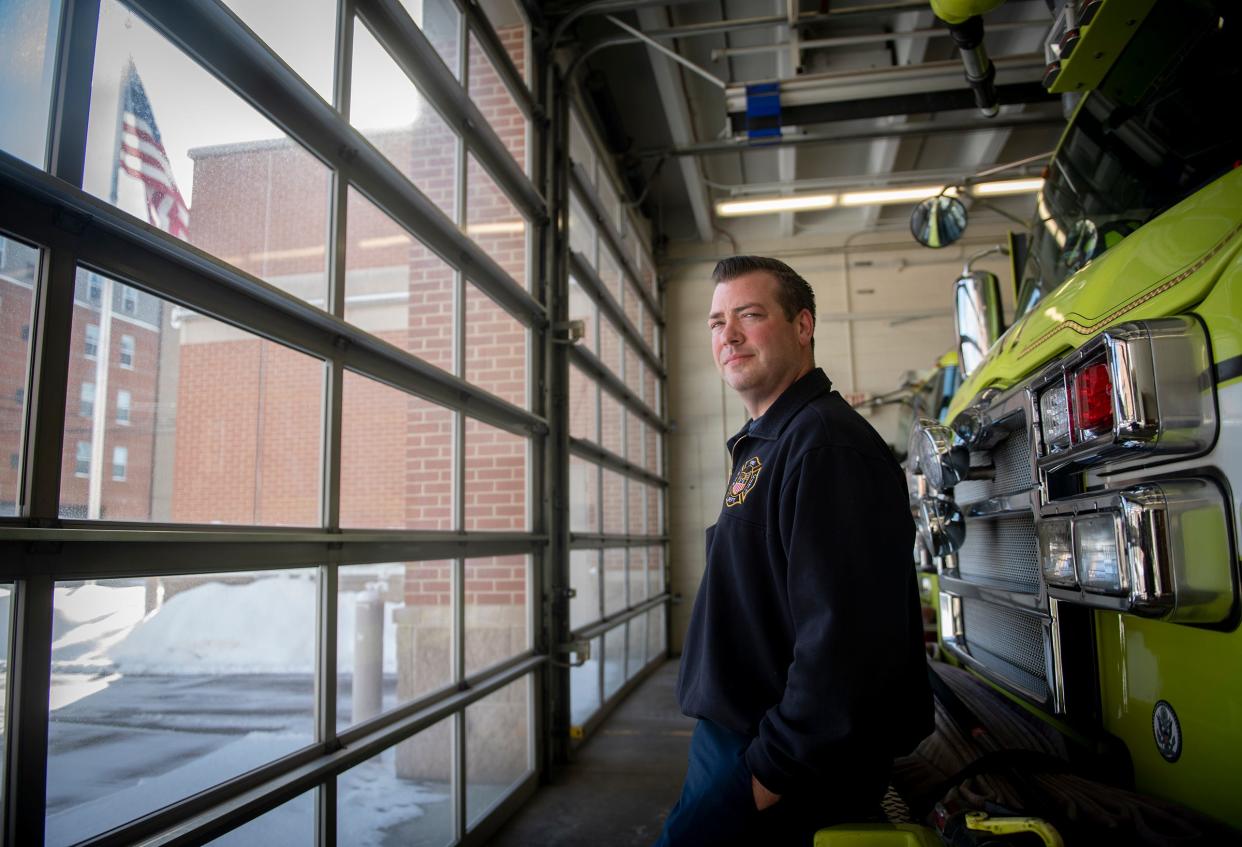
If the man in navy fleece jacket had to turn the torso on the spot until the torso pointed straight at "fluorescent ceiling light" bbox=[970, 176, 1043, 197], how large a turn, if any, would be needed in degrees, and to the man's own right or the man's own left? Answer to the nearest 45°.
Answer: approximately 135° to the man's own right

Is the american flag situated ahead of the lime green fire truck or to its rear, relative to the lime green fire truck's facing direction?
ahead

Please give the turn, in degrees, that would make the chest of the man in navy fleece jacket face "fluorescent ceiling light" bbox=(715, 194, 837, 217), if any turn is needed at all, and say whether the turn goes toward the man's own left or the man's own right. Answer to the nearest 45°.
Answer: approximately 135° to the man's own right

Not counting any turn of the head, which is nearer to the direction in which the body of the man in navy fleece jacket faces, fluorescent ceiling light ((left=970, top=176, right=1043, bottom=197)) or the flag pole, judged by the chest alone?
the flag pole

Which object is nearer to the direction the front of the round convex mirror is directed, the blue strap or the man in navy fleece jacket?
the man in navy fleece jacket

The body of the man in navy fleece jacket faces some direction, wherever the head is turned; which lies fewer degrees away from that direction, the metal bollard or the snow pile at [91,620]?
the snow pile

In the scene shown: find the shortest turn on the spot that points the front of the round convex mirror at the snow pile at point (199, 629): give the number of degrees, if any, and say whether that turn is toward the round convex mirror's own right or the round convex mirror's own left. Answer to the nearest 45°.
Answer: approximately 45° to the round convex mirror's own right

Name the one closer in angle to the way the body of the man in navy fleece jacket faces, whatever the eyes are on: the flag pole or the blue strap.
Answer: the flag pole

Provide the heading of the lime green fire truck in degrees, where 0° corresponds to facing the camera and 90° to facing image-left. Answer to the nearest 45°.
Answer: approximately 45°

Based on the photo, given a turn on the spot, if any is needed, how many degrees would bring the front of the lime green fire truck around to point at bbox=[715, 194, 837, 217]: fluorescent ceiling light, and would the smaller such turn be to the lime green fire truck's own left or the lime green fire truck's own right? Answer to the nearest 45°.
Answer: approximately 90° to the lime green fire truck's own right

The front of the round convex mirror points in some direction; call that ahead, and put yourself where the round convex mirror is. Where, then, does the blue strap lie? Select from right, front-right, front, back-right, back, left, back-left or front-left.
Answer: back-right

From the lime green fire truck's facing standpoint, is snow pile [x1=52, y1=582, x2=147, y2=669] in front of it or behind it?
in front

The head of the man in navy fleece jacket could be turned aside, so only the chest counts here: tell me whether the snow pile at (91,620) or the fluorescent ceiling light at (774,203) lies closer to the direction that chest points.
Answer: the snow pile

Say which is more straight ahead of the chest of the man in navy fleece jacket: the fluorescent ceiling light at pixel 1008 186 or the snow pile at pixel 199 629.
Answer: the snow pile

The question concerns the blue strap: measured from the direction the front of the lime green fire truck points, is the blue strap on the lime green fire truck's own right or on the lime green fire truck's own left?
on the lime green fire truck's own right
